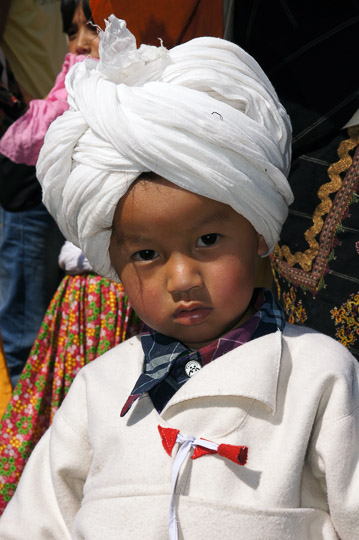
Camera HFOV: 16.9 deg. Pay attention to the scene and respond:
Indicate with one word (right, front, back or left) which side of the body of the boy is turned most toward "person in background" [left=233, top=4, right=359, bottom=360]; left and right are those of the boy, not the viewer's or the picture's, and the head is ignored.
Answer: back

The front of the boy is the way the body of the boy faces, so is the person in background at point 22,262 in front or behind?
behind

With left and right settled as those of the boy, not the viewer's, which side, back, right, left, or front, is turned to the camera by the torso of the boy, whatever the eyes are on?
front
